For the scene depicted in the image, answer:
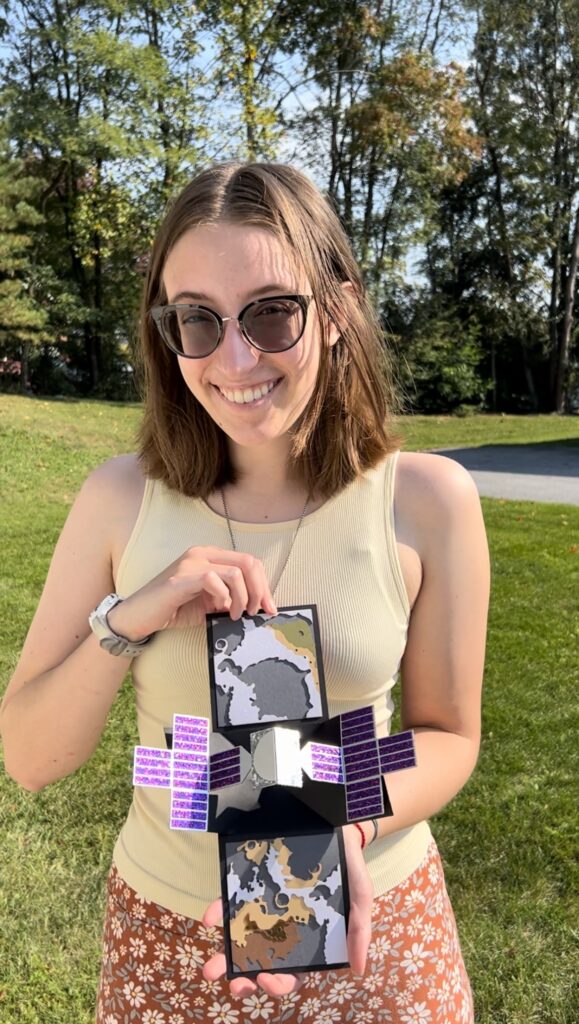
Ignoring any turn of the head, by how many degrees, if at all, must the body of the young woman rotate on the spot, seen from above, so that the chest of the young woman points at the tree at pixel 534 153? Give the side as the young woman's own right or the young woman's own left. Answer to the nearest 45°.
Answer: approximately 180°

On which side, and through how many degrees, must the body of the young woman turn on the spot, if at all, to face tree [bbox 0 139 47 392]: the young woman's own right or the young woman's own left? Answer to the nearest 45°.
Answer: approximately 180°

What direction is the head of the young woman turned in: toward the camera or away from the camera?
toward the camera

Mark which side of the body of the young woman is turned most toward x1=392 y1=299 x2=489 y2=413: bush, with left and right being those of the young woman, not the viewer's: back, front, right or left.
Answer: back

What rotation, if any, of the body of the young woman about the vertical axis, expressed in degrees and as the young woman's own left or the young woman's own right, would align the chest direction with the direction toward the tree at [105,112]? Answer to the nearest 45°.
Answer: approximately 180°

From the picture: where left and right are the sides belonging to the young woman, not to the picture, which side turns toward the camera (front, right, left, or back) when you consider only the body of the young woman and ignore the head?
front
